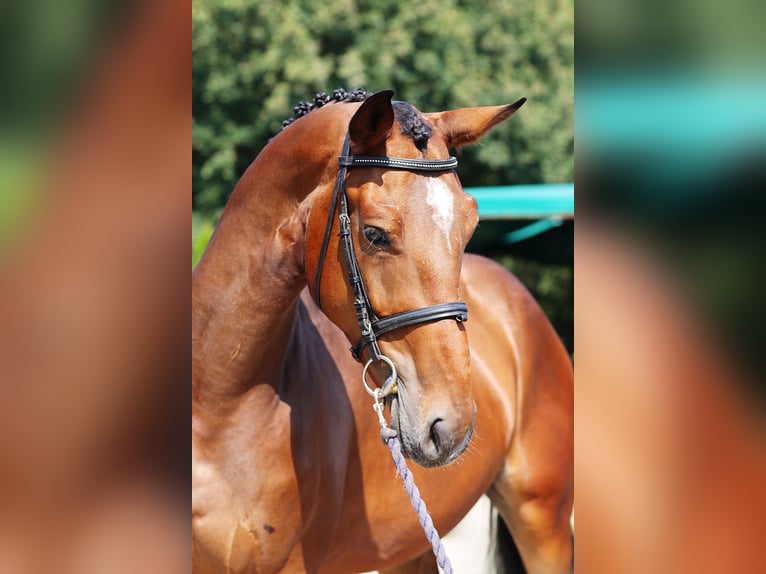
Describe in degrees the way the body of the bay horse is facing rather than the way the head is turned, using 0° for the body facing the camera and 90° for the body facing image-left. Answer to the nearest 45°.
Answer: approximately 45°
